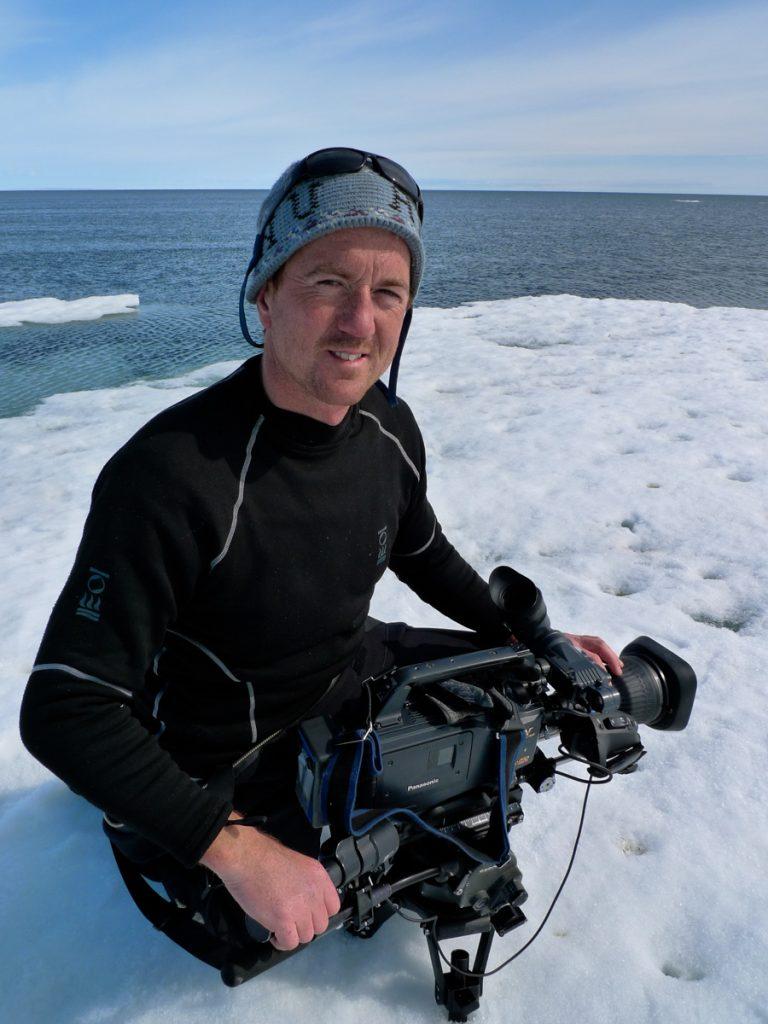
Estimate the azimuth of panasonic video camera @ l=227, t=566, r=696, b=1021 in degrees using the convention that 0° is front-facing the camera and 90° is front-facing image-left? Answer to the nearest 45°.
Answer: approximately 270°

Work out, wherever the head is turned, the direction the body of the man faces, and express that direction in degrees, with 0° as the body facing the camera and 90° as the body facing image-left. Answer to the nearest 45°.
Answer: approximately 315°
